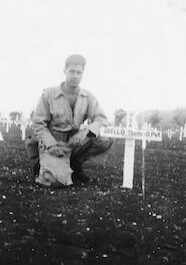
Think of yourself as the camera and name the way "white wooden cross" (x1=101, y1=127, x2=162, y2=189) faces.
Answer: facing the viewer
